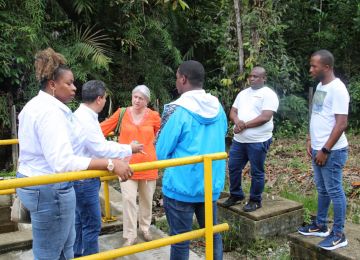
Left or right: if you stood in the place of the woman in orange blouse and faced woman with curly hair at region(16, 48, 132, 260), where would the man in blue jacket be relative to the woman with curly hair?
left

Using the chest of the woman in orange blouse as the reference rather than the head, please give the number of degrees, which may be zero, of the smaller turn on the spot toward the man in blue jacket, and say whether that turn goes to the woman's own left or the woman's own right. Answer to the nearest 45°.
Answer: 0° — they already face them

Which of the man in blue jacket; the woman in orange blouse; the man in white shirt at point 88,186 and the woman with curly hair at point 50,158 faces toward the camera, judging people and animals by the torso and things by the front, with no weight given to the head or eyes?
the woman in orange blouse

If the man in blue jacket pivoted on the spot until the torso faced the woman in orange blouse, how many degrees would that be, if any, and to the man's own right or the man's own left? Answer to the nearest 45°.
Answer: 0° — they already face them

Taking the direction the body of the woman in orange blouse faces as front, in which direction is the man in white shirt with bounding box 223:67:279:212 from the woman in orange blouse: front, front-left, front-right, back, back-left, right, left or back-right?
left

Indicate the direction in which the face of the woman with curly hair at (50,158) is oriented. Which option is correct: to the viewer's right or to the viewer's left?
to the viewer's right

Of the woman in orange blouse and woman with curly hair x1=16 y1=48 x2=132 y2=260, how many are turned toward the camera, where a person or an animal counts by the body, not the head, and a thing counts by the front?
1

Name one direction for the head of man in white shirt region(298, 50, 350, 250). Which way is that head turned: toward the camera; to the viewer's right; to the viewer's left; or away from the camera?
to the viewer's left

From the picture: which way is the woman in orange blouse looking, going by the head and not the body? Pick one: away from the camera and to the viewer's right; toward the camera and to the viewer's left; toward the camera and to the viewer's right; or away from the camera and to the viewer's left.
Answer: toward the camera and to the viewer's left

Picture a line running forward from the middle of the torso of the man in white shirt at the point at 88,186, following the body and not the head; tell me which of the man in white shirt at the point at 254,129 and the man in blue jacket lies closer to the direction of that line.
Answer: the man in white shirt

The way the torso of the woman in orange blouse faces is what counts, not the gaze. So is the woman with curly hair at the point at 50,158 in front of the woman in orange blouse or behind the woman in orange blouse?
in front

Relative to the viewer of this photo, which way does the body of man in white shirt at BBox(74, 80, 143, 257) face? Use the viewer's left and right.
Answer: facing away from the viewer and to the right of the viewer

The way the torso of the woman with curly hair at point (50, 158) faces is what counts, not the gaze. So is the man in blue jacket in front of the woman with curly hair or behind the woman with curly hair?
in front

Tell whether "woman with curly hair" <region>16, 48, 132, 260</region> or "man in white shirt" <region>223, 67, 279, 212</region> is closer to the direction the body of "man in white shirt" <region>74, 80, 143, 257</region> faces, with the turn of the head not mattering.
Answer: the man in white shirt

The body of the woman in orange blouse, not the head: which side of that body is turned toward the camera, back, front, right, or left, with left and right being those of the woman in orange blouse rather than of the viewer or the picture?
front

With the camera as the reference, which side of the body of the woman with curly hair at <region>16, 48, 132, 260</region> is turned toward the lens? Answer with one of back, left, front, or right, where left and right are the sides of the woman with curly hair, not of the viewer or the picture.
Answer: right

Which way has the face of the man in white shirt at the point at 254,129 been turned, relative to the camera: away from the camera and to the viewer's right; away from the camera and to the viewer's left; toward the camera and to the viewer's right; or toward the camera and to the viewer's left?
toward the camera and to the viewer's left
